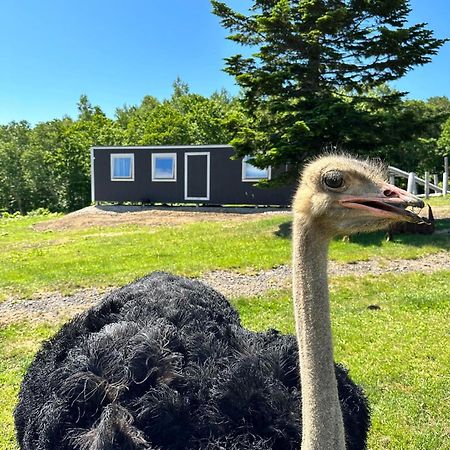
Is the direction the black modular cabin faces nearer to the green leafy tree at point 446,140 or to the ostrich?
the ostrich

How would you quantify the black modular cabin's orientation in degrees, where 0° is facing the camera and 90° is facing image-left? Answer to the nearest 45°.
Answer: approximately 0°

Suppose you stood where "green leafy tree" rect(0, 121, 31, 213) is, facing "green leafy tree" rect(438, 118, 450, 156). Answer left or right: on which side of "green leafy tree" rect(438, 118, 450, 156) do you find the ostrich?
right

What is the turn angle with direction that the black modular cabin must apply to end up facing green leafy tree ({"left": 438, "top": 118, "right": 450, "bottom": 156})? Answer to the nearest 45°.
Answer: approximately 135° to its left

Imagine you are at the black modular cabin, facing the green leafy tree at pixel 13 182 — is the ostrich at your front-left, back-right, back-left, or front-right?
back-left

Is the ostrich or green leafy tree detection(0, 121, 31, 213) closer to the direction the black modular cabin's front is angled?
the ostrich

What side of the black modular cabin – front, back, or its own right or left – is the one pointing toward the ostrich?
front

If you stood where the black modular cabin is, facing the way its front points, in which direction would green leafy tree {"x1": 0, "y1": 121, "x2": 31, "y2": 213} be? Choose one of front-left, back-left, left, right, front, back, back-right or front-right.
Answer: back-right
